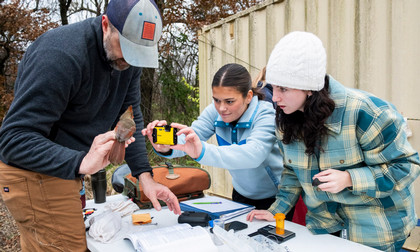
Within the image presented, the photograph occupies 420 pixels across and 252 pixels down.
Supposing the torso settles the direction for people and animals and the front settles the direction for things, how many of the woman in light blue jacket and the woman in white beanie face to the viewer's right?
0

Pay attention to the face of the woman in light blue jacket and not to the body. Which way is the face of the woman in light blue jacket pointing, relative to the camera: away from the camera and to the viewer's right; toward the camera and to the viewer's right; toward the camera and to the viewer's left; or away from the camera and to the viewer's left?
toward the camera and to the viewer's left

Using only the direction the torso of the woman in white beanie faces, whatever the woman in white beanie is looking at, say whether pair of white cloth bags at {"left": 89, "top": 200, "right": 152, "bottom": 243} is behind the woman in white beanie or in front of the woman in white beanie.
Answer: in front

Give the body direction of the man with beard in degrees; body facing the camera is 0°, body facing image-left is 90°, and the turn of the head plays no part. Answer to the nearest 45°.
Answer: approximately 315°

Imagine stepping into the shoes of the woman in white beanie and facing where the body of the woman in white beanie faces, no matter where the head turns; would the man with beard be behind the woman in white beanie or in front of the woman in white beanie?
in front

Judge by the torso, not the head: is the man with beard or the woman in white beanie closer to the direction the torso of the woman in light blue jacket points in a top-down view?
the man with beard

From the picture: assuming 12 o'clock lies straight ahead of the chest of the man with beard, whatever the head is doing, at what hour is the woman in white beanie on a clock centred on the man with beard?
The woman in white beanie is roughly at 11 o'clock from the man with beard.

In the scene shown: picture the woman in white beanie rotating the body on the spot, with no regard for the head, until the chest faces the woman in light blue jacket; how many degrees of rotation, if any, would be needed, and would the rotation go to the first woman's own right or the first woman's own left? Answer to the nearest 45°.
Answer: approximately 90° to the first woman's own right

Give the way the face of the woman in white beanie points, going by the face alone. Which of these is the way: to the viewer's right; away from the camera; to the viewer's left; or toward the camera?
to the viewer's left
